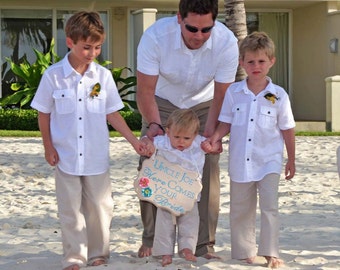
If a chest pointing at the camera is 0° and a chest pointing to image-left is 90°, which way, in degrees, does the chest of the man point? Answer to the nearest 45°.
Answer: approximately 0°

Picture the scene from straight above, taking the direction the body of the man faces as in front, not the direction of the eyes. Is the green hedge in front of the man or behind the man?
behind
